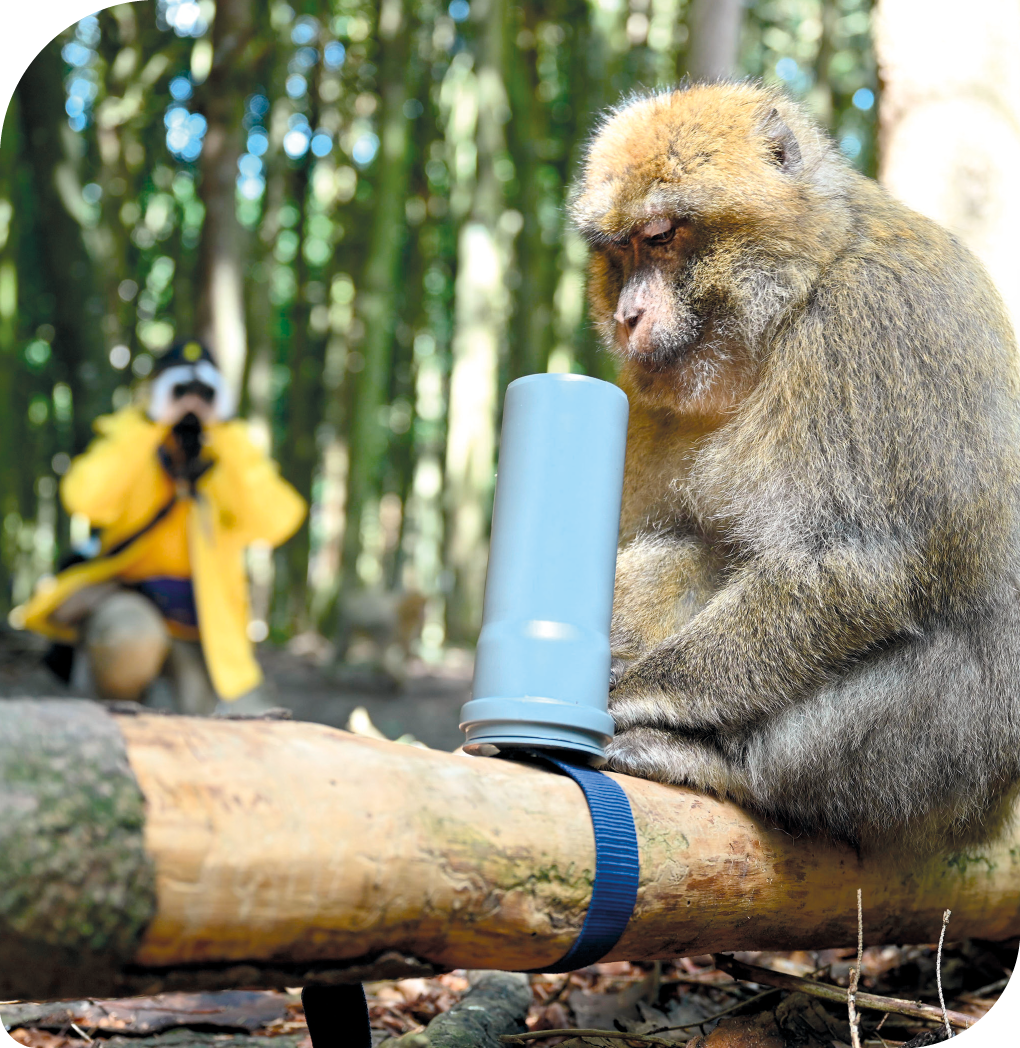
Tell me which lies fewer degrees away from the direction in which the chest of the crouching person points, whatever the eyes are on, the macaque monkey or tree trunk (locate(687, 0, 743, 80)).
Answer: the macaque monkey

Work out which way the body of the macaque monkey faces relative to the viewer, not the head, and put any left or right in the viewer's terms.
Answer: facing the viewer and to the left of the viewer

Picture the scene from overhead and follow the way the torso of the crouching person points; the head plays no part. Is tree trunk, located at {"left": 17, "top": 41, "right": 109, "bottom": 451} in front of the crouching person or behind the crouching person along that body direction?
behind

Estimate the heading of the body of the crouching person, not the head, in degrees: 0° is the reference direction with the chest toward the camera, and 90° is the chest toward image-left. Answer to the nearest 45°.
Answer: approximately 0°

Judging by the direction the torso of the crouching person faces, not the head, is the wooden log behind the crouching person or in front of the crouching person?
in front

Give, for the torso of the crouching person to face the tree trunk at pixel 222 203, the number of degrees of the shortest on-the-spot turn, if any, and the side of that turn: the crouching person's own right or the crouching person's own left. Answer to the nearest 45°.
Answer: approximately 180°

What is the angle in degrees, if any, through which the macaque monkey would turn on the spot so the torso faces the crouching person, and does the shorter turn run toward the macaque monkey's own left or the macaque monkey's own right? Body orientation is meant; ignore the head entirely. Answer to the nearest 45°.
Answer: approximately 90° to the macaque monkey's own right

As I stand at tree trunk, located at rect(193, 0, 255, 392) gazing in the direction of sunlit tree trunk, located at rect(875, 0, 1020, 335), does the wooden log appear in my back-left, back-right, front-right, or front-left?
front-right

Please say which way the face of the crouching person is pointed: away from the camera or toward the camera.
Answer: toward the camera

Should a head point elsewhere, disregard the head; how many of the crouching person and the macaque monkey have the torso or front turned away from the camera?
0

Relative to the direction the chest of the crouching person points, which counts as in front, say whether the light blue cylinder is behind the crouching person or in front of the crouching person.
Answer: in front

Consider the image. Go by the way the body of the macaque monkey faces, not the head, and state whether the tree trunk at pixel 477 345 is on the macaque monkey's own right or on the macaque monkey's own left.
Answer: on the macaque monkey's own right

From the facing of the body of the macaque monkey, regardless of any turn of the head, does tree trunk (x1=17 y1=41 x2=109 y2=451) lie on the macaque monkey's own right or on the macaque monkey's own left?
on the macaque monkey's own right

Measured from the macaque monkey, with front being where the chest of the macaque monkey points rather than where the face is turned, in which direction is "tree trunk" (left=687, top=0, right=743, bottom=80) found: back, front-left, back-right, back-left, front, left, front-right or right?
back-right

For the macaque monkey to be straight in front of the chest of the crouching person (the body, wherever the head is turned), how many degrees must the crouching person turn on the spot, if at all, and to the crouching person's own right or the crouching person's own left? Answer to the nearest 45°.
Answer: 0° — they already face it
